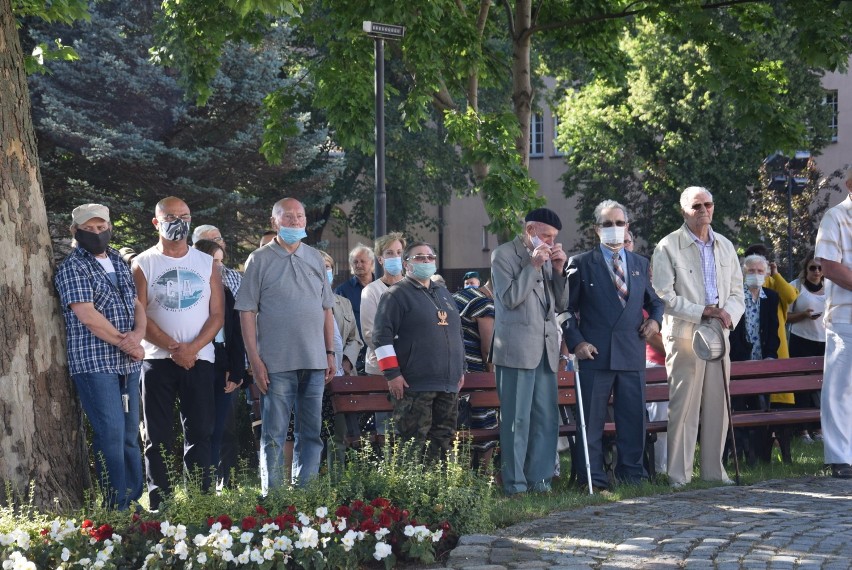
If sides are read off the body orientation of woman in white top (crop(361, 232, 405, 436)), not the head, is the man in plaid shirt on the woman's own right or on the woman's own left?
on the woman's own right

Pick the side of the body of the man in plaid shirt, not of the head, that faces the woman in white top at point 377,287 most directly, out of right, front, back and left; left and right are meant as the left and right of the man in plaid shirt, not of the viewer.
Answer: left

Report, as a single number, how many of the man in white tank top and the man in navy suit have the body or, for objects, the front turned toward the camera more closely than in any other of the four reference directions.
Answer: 2

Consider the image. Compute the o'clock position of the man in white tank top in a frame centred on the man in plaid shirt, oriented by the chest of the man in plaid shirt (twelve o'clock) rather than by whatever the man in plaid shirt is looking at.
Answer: The man in white tank top is roughly at 9 o'clock from the man in plaid shirt.

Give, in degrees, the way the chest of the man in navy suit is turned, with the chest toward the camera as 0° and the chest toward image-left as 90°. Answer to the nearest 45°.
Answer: approximately 0°

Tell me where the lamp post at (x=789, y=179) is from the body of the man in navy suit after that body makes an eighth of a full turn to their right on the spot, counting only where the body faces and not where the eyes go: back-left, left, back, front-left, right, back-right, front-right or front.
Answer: back-right

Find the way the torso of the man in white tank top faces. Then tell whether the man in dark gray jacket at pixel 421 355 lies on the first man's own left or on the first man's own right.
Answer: on the first man's own left

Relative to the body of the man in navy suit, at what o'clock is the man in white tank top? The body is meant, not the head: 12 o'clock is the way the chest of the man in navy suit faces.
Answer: The man in white tank top is roughly at 2 o'clock from the man in navy suit.

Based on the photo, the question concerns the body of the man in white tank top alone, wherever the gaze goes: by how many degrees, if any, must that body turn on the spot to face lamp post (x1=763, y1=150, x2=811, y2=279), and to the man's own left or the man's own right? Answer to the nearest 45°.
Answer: approximately 135° to the man's own left
